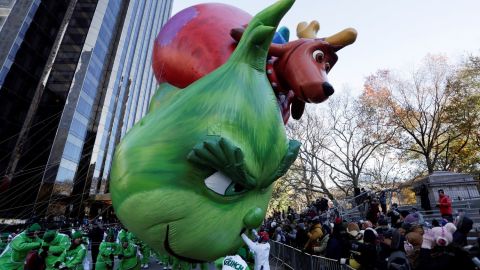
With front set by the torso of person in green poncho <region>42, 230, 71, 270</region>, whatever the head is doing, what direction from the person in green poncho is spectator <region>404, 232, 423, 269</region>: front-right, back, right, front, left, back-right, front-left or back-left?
back-left

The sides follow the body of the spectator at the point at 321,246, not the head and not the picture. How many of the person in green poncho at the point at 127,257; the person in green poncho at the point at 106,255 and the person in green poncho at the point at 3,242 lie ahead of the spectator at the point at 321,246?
3

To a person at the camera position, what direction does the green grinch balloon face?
facing the viewer and to the right of the viewer

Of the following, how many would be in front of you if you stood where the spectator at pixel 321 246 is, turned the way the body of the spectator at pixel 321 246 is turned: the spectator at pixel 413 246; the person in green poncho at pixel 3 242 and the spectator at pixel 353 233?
1

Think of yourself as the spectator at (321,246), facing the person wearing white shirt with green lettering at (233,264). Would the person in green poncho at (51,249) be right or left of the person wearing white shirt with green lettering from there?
right

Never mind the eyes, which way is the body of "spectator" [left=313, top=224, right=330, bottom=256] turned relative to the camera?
to the viewer's left
